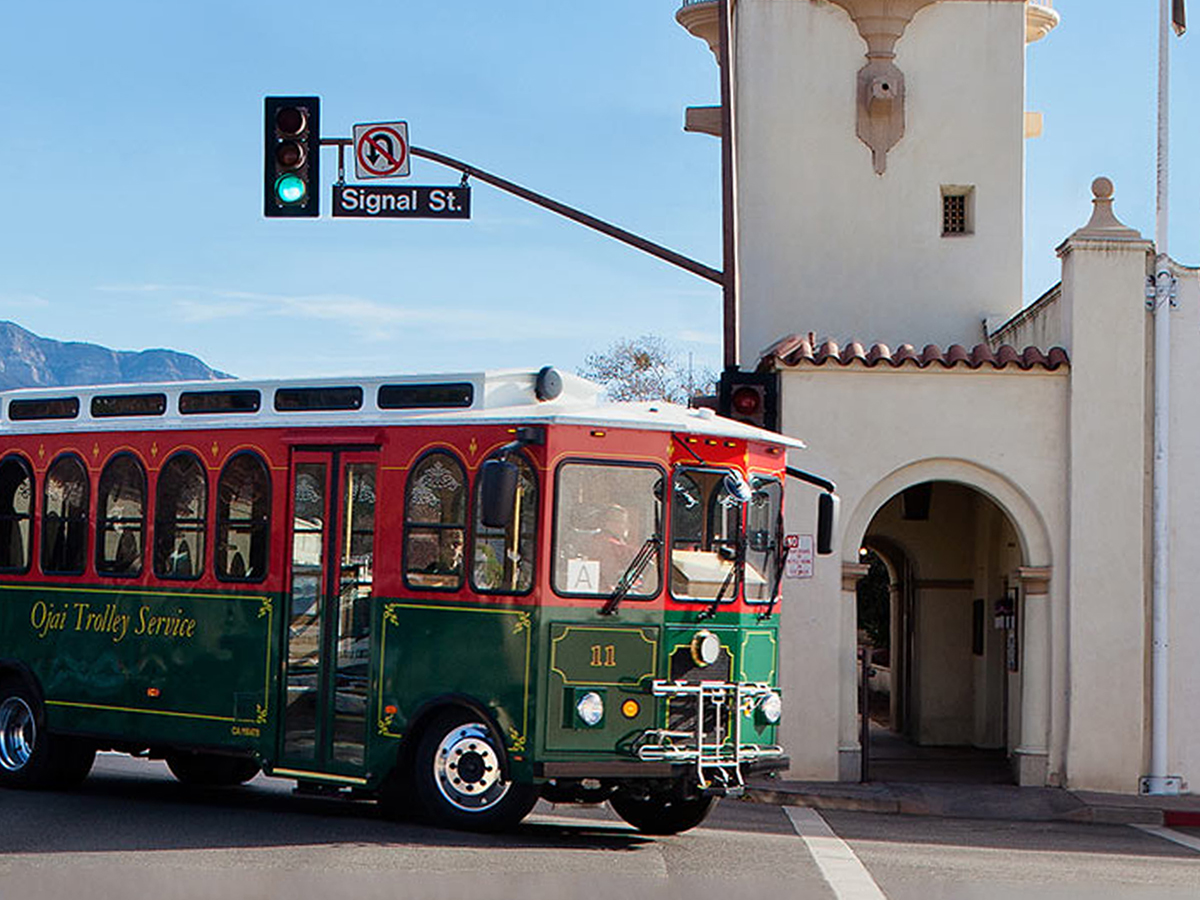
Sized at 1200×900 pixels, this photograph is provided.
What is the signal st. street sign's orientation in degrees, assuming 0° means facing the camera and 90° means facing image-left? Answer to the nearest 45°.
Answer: approximately 0°

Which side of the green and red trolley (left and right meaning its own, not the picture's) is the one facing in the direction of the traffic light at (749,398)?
left

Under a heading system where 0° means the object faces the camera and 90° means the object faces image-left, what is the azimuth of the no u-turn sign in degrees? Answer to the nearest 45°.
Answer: approximately 0°

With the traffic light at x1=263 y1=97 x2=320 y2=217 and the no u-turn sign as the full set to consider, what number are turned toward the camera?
2

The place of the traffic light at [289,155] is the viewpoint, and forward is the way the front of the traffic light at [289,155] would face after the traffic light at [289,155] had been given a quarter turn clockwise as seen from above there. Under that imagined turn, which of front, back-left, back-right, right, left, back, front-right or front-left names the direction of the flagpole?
back

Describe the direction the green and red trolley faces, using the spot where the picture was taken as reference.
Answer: facing the viewer and to the right of the viewer

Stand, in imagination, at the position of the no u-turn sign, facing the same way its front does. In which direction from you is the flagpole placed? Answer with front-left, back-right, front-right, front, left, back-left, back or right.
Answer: left

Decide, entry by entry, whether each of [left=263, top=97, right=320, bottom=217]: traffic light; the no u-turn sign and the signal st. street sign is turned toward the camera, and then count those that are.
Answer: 3

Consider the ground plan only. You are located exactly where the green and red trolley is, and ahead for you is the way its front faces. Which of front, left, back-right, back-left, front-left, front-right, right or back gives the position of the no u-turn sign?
back-left

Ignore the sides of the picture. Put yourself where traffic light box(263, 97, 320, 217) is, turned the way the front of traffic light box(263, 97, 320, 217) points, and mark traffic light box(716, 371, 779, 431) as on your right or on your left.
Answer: on your left

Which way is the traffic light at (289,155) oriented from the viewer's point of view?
toward the camera

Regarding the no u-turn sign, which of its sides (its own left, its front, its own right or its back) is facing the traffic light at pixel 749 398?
left

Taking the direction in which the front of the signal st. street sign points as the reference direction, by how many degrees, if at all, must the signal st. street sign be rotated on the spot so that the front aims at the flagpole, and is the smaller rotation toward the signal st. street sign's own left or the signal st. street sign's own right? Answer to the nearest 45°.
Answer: approximately 90° to the signal st. street sign's own left

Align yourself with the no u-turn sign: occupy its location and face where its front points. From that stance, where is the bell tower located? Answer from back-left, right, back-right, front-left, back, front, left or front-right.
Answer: back-left

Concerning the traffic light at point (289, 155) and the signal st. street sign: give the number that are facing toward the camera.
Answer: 2

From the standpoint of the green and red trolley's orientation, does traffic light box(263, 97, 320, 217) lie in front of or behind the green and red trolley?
behind
